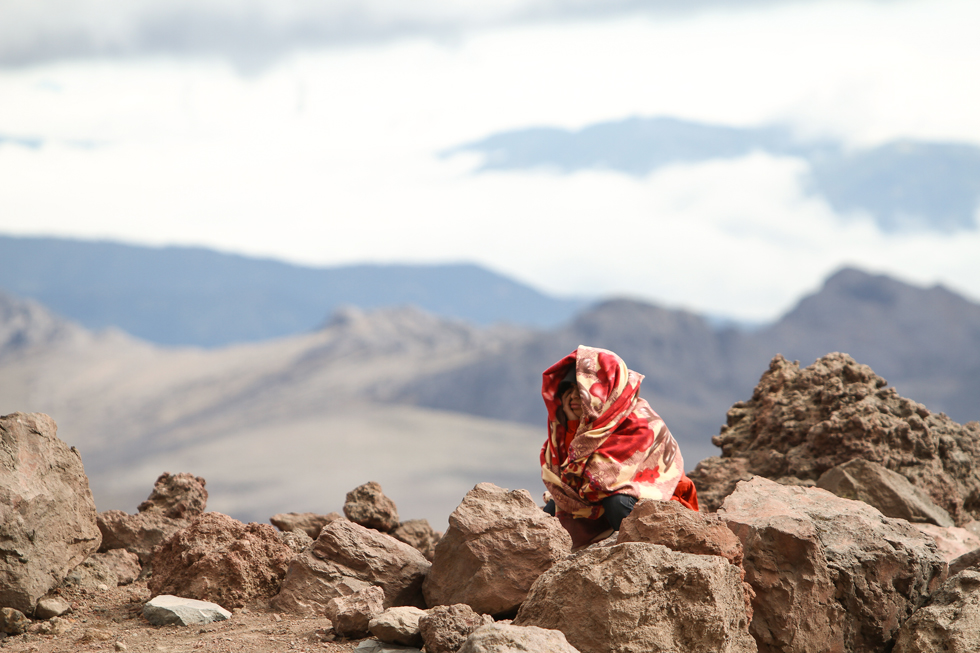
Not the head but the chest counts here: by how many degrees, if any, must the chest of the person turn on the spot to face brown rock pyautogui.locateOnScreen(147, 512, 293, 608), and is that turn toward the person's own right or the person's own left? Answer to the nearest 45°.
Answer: approximately 45° to the person's own right

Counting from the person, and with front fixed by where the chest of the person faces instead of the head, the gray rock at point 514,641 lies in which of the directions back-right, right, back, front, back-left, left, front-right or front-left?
front-left

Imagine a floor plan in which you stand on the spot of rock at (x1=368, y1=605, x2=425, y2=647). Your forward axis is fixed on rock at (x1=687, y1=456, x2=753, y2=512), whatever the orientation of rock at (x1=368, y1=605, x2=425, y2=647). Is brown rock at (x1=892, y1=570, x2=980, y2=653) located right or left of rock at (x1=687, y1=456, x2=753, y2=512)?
right

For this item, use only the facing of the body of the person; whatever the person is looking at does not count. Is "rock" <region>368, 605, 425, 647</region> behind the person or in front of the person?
in front

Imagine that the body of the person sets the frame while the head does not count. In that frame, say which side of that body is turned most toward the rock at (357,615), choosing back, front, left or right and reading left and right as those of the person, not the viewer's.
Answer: front

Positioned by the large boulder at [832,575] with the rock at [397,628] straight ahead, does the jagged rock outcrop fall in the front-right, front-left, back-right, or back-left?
back-right

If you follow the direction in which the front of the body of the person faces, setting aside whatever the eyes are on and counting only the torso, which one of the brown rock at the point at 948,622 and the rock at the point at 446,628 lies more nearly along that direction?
the rock

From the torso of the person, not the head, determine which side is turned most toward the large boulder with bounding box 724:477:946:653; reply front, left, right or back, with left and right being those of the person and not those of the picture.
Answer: left

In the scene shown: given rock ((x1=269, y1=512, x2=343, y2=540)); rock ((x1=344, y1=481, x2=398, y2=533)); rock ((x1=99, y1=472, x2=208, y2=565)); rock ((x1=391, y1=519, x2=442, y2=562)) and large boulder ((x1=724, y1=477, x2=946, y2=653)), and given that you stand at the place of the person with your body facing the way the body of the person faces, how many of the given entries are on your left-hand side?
1

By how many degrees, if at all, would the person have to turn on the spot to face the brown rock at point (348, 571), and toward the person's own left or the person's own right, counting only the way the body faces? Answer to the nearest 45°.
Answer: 0° — they already face it

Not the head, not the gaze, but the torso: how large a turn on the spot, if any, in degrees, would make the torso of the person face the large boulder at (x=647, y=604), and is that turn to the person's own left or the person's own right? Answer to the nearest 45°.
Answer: approximately 45° to the person's own left

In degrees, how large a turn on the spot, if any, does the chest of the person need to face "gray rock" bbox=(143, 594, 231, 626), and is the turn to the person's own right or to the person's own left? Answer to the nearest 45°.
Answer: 0° — they already face it

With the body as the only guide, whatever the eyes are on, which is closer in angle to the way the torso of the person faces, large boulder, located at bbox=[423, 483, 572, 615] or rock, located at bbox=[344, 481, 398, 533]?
the large boulder
